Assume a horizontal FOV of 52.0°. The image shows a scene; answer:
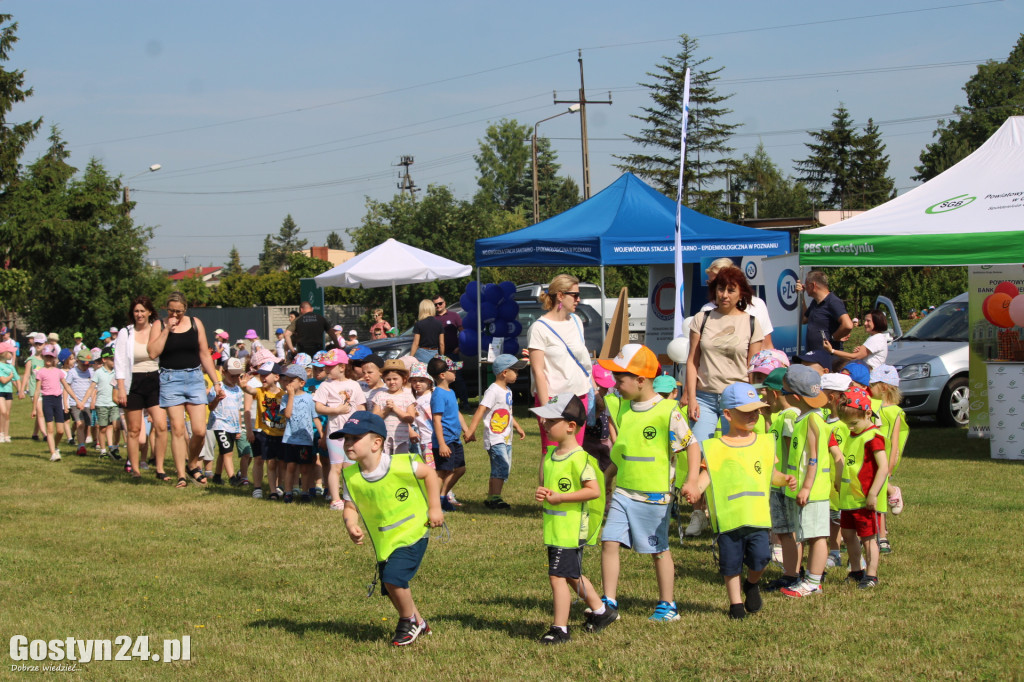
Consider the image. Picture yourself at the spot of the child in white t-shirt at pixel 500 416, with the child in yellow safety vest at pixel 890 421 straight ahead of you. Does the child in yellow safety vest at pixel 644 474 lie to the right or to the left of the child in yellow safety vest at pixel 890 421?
right

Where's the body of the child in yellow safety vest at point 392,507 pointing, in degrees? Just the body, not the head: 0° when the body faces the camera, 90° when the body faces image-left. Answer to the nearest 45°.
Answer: approximately 45°

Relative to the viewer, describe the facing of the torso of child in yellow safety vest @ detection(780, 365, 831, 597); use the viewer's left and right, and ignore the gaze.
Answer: facing to the left of the viewer

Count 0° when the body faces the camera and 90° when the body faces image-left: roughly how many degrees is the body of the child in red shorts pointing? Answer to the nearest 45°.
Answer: approximately 45°

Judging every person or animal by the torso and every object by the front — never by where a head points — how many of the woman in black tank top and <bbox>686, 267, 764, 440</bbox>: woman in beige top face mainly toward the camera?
2

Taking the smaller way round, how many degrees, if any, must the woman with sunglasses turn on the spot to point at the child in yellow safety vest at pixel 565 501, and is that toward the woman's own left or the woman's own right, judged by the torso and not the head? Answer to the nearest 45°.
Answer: approximately 45° to the woman's own right

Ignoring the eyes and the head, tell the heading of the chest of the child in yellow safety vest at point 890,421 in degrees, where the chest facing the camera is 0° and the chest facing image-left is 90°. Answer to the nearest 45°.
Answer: approximately 90°

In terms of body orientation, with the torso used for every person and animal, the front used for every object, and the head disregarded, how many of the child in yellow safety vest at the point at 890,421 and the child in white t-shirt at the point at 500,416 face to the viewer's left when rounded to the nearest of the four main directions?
1

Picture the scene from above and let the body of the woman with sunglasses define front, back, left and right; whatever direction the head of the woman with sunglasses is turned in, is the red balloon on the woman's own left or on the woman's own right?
on the woman's own left

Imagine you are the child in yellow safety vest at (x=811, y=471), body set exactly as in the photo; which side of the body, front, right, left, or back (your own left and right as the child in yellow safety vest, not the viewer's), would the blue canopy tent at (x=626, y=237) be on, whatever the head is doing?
right

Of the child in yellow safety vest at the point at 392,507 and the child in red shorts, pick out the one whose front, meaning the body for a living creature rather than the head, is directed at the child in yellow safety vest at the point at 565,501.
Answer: the child in red shorts
